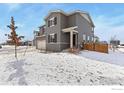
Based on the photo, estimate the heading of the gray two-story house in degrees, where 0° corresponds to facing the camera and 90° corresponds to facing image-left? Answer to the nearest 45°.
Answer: approximately 45°

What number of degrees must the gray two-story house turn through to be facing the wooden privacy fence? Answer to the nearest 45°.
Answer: approximately 135° to its left
